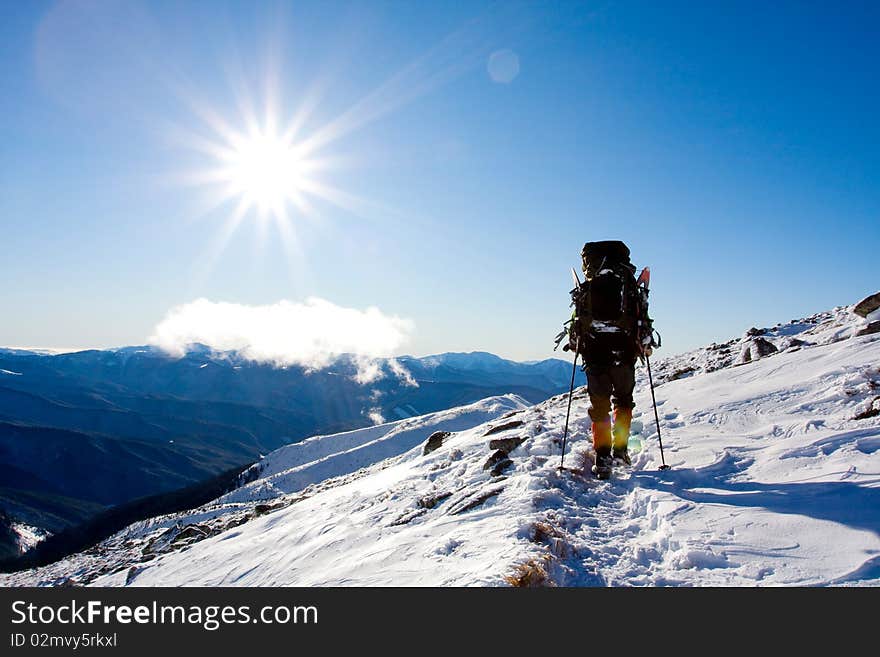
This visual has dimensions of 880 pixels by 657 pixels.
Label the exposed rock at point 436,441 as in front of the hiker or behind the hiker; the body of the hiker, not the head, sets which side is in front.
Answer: in front

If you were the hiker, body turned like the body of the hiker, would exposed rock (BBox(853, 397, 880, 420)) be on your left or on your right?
on your right

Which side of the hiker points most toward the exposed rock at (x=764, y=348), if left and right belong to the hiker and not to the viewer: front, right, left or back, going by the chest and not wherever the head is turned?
front

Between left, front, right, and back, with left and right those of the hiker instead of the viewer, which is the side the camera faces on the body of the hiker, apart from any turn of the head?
back

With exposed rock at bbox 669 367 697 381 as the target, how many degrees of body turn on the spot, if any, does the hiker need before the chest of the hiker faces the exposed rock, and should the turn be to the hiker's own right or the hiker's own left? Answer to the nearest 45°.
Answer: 0° — they already face it

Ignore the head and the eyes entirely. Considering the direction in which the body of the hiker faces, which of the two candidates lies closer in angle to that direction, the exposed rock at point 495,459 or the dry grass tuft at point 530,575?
the exposed rock
